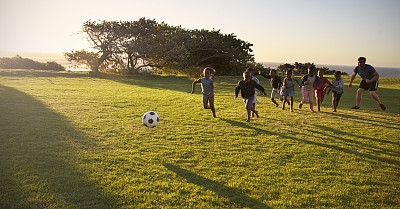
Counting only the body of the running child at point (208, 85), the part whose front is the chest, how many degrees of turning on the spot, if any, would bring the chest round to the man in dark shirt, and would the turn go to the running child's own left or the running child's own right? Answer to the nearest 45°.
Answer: approximately 135° to the running child's own left

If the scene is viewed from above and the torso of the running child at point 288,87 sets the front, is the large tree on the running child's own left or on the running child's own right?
on the running child's own right

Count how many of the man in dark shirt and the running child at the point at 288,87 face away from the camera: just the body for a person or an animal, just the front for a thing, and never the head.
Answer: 0

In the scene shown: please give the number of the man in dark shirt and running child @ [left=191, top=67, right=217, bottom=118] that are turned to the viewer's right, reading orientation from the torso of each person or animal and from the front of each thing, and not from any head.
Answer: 0

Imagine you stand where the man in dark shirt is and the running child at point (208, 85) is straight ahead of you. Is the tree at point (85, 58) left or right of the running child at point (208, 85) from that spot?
right

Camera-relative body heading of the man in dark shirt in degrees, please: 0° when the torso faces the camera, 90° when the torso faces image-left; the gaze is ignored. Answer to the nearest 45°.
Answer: approximately 45°

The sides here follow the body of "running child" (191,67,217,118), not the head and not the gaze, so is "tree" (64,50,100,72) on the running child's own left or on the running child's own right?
on the running child's own right

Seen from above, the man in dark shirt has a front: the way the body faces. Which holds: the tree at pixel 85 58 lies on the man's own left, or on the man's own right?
on the man's own right
